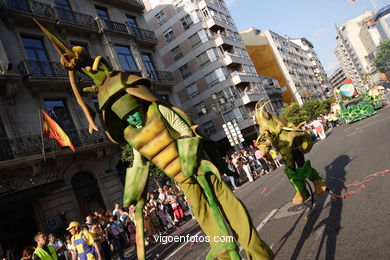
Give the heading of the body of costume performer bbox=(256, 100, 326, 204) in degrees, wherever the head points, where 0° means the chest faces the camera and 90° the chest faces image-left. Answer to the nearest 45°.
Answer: approximately 45°

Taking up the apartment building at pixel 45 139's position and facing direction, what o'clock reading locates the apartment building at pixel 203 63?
the apartment building at pixel 203 63 is roughly at 9 o'clock from the apartment building at pixel 45 139.

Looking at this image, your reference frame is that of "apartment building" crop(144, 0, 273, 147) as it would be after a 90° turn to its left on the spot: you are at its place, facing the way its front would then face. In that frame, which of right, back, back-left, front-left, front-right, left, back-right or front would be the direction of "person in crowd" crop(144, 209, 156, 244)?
back-right

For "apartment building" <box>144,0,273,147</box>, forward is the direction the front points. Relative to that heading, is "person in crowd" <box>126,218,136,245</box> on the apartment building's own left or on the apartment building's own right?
on the apartment building's own right

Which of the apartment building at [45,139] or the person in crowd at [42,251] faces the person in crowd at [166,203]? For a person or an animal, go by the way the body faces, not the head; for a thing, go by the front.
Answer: the apartment building

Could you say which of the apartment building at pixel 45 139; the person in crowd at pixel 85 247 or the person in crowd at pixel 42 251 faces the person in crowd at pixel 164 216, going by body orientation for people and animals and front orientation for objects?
the apartment building

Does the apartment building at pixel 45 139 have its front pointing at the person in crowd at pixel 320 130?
no

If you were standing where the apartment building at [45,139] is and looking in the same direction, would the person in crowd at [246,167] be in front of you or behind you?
in front

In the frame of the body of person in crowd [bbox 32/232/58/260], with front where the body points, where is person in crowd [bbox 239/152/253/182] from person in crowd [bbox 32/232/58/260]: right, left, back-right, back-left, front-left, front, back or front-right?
left

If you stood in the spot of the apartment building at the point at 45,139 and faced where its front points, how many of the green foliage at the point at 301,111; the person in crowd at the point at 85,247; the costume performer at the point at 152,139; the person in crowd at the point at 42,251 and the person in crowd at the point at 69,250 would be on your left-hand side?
1

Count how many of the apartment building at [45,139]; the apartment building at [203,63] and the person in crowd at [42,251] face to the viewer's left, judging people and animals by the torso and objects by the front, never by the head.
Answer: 0

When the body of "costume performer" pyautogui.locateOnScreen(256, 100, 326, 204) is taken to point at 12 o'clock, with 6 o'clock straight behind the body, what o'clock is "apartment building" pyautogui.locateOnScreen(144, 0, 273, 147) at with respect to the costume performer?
The apartment building is roughly at 4 o'clock from the costume performer.
